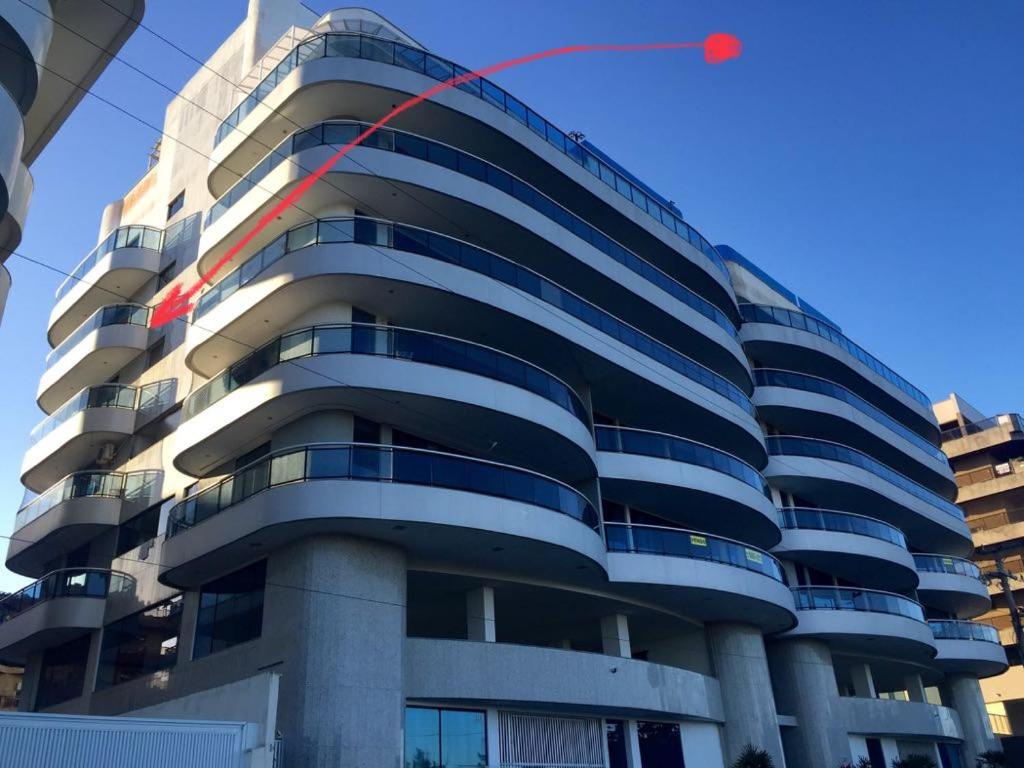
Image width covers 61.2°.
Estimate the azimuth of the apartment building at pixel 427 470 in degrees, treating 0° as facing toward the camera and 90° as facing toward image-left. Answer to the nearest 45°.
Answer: approximately 315°

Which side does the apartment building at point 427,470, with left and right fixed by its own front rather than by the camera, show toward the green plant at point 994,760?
left

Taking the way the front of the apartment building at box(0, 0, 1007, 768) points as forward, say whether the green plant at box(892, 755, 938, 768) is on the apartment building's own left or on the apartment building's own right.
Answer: on the apartment building's own left

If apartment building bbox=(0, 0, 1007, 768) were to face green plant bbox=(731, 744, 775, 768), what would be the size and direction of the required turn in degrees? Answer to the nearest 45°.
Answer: approximately 45° to its left
